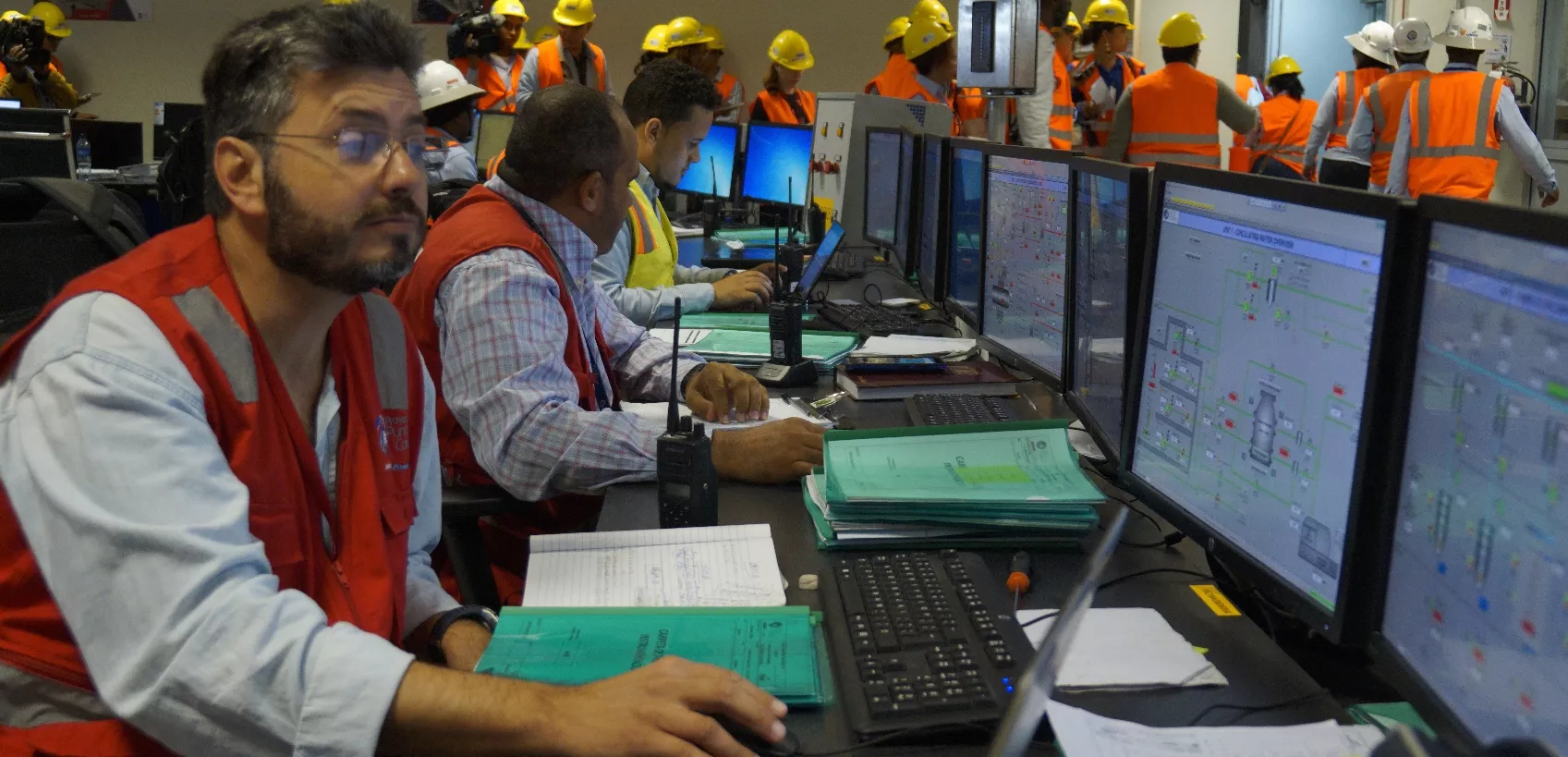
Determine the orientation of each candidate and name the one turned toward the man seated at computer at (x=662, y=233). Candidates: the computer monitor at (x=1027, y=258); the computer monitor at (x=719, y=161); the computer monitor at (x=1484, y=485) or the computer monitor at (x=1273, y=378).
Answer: the computer monitor at (x=719, y=161)

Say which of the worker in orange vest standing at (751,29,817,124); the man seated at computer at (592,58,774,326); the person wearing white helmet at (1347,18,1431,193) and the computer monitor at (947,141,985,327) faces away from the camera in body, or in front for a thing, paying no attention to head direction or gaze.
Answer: the person wearing white helmet

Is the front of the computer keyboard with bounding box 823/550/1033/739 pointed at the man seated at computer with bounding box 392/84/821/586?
no

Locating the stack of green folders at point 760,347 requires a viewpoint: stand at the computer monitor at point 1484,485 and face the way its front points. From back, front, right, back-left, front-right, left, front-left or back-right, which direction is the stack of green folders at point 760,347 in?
right

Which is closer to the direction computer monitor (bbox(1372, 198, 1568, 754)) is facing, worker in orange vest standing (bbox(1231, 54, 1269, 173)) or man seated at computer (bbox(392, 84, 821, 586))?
the man seated at computer

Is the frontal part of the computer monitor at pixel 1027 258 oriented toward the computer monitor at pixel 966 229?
no

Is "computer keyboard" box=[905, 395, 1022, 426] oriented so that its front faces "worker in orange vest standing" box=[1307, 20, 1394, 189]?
no

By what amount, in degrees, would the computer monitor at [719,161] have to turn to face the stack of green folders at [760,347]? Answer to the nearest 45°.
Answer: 0° — it already faces it

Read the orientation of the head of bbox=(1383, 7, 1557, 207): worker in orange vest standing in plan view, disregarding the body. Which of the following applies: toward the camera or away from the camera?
away from the camera

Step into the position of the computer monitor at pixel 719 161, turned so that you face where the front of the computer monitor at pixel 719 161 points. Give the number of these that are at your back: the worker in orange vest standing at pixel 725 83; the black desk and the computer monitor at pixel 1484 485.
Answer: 1

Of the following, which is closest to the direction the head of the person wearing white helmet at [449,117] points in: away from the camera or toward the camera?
toward the camera

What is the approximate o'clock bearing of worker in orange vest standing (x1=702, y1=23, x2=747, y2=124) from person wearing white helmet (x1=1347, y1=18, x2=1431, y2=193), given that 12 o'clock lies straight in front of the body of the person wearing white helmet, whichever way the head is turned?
The worker in orange vest standing is roughly at 10 o'clock from the person wearing white helmet.

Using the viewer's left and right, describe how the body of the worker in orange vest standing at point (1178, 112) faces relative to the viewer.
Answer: facing away from the viewer

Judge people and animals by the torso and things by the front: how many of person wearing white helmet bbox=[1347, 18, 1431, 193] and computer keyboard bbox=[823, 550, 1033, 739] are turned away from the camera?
1

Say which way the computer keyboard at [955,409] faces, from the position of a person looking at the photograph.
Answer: facing to the left of the viewer

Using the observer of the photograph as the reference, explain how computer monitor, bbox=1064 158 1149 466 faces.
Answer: facing to the left of the viewer

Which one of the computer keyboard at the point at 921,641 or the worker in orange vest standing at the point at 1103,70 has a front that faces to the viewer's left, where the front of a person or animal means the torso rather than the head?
the computer keyboard

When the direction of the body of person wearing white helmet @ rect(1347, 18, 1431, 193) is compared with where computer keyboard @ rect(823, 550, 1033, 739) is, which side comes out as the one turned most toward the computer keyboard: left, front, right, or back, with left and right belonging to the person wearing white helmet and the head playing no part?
back

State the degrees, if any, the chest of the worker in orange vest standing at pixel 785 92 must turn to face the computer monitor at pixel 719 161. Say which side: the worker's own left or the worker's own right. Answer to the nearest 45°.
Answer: approximately 45° to the worker's own right

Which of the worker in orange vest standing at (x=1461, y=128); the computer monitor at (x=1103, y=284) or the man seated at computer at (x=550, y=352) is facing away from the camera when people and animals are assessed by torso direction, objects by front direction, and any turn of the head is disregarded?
the worker in orange vest standing
